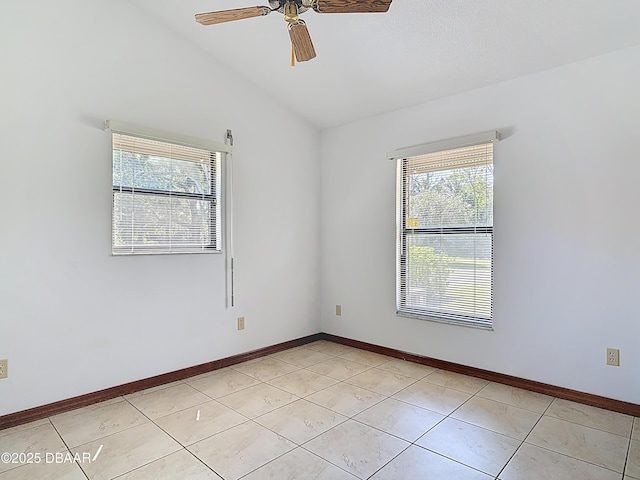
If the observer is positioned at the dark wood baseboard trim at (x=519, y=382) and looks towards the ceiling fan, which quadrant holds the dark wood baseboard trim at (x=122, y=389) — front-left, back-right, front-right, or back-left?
front-right

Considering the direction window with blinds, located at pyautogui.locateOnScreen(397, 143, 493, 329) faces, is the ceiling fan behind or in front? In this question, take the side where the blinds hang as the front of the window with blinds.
in front

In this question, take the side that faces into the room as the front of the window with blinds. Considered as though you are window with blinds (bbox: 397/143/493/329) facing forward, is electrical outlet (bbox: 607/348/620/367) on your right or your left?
on your left

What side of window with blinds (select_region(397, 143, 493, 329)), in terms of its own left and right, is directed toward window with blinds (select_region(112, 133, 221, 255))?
front

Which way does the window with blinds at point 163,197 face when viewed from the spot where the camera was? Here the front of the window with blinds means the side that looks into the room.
facing the viewer and to the right of the viewer

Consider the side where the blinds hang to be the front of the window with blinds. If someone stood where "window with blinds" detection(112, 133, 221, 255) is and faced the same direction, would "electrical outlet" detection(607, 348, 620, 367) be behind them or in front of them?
in front

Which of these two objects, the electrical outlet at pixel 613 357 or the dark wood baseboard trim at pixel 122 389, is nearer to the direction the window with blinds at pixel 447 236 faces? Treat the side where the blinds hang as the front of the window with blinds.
the dark wood baseboard trim

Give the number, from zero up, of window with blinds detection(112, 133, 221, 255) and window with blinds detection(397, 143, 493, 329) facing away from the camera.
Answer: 0

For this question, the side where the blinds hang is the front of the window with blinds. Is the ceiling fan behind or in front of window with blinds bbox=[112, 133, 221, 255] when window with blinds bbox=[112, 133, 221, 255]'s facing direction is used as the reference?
in front

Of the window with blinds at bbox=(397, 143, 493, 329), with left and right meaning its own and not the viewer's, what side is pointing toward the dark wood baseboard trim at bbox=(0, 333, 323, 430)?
front

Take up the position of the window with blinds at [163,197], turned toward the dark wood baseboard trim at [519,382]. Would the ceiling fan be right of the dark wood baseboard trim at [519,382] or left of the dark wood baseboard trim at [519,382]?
right
